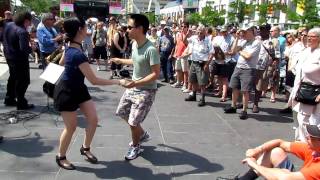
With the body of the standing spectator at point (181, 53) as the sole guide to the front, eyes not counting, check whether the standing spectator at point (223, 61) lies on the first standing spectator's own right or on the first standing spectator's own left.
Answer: on the first standing spectator's own left

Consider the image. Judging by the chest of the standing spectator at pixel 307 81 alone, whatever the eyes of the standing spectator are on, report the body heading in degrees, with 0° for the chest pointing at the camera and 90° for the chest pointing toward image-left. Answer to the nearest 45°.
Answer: approximately 45°

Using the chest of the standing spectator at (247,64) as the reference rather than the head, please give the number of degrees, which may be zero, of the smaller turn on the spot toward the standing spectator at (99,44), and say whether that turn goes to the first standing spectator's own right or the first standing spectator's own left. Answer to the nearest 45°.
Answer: approximately 90° to the first standing spectator's own right

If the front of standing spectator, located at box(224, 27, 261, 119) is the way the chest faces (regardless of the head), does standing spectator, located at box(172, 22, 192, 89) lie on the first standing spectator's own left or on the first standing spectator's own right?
on the first standing spectator's own right

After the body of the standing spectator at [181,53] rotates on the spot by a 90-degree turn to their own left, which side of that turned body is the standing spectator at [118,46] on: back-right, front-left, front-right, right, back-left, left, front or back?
back

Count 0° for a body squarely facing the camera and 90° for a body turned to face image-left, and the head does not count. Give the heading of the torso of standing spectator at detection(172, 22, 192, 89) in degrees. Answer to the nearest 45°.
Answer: approximately 45°

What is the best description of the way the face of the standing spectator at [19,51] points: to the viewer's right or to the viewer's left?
to the viewer's right

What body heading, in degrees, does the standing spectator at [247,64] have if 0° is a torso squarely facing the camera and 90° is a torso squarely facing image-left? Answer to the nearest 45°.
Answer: approximately 45°
